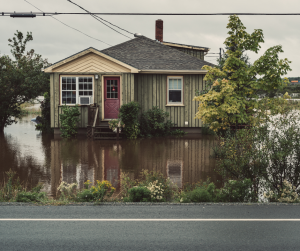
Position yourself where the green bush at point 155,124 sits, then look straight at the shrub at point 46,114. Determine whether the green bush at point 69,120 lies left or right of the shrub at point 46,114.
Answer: left

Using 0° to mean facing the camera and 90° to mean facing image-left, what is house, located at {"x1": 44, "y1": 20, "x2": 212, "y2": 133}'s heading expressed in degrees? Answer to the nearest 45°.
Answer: approximately 0°

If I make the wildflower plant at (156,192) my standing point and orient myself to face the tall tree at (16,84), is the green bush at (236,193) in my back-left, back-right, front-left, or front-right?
back-right

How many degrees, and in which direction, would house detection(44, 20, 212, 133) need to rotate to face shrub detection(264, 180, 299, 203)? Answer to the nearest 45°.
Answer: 0° — it already faces it

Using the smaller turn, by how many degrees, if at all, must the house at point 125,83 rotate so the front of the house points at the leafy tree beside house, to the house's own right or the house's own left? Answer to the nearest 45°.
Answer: approximately 45° to the house's own left

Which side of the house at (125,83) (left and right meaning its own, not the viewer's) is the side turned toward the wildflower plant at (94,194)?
front

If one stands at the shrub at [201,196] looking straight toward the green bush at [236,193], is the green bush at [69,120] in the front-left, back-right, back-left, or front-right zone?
back-left

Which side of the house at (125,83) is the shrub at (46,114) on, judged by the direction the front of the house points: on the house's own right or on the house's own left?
on the house's own right

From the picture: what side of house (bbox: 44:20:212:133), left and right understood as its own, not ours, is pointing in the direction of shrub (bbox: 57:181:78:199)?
front

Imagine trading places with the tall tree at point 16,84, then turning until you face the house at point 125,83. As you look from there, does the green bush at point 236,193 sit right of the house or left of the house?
right

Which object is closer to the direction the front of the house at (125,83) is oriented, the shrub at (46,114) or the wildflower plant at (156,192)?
the wildflower plant
